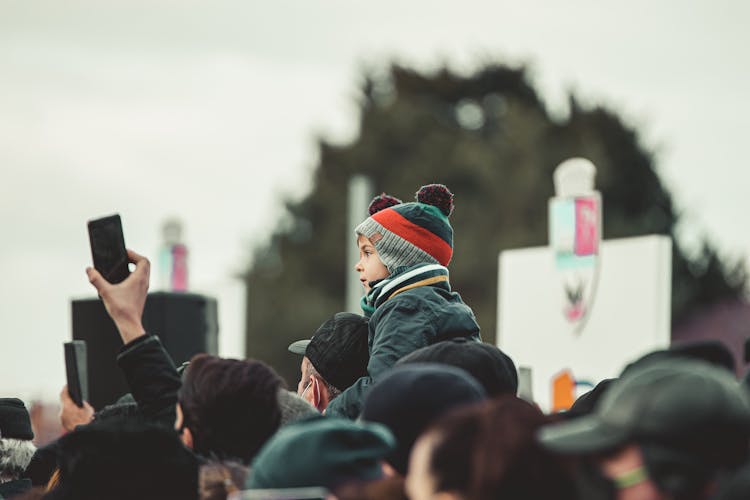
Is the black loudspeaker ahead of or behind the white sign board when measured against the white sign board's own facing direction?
ahead

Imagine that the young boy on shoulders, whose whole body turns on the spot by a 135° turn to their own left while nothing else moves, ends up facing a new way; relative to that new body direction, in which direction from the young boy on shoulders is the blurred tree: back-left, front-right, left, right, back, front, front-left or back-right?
back-left

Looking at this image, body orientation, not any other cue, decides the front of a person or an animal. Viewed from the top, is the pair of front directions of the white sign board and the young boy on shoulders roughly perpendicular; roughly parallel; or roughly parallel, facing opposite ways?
roughly perpendicular

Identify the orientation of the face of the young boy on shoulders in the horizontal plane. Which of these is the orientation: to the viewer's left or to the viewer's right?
to the viewer's left

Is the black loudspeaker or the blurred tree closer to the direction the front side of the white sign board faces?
the black loudspeaker

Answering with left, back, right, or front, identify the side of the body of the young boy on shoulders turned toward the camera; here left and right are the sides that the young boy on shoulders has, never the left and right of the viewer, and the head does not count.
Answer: left

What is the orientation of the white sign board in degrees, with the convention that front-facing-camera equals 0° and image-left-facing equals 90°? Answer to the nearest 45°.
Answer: approximately 0°

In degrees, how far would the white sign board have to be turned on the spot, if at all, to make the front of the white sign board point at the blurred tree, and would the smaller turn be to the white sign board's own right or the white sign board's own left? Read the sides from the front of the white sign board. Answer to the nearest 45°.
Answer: approximately 180°

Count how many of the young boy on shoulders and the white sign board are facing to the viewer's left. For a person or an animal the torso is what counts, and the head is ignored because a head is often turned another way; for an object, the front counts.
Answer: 1
